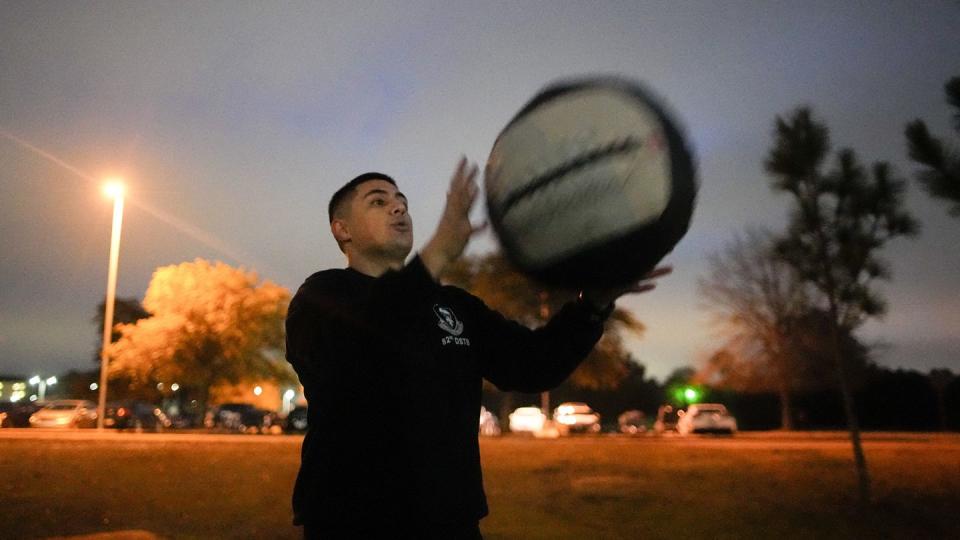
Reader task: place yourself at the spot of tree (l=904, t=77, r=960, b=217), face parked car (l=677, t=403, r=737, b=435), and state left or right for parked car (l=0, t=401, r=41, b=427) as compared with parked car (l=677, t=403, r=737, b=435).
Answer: left

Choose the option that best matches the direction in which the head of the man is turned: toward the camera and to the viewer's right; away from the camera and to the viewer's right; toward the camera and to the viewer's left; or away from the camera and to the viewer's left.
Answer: toward the camera and to the viewer's right

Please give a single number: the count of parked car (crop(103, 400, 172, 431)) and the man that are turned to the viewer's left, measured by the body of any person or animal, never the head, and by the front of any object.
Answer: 0

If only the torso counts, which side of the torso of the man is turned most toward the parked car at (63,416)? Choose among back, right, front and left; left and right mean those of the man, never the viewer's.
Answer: back

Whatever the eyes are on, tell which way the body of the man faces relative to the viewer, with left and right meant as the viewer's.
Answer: facing the viewer and to the right of the viewer

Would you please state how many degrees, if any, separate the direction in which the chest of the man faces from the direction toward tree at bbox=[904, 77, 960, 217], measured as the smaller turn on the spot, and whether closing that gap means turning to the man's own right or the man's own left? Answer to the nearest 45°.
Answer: approximately 90° to the man's own left
